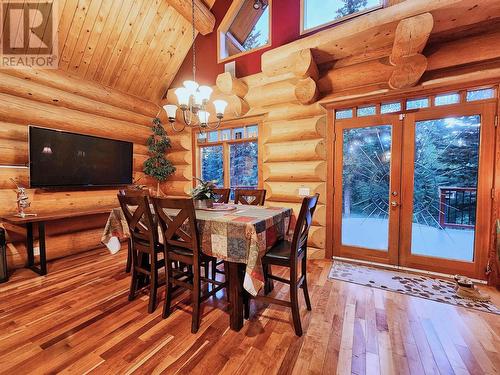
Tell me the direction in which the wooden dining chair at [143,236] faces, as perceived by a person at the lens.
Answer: facing away from the viewer and to the right of the viewer

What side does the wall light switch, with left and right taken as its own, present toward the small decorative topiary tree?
right

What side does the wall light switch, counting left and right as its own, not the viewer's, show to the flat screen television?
right

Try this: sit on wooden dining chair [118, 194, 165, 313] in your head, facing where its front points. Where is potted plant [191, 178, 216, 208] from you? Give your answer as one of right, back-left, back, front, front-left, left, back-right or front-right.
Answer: front-right

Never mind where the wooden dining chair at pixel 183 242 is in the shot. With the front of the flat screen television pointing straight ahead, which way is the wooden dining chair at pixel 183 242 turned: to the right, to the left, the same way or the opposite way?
to the left

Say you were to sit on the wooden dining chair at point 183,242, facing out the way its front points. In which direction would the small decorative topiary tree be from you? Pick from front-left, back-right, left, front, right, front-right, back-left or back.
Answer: front-left

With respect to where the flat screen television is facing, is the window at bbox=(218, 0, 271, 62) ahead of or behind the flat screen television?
ahead

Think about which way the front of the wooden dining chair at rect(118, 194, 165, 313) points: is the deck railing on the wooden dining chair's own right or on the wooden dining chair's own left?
on the wooden dining chair's own right

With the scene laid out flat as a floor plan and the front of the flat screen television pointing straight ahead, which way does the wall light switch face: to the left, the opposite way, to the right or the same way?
to the right

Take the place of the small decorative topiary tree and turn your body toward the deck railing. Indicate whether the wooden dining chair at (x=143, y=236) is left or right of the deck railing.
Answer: right

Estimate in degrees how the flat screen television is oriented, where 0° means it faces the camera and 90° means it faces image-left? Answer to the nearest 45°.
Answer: approximately 315°

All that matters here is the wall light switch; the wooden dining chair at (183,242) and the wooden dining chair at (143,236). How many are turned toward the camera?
1

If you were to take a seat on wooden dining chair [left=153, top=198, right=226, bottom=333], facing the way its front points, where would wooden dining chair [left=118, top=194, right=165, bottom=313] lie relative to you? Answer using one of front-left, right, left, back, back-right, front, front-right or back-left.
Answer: left

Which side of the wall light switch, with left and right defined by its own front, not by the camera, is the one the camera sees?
front

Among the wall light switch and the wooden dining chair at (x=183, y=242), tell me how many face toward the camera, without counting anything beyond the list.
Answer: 1

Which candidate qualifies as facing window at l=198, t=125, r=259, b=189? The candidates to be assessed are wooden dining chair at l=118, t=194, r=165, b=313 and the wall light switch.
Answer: the wooden dining chair
